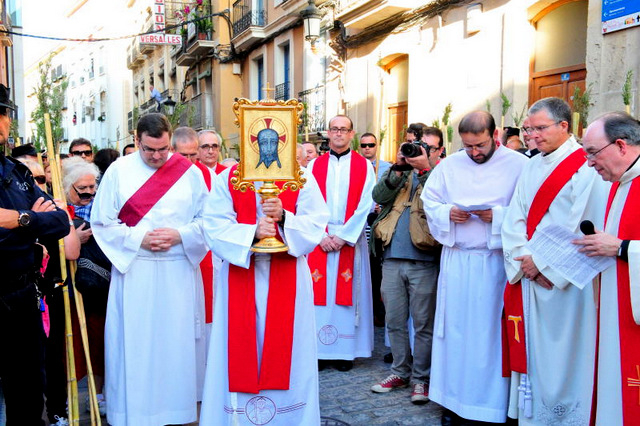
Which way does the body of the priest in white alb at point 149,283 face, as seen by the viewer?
toward the camera

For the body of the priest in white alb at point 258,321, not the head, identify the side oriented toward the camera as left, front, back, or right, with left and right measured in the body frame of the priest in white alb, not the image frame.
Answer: front

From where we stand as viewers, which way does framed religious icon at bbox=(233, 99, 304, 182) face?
facing the viewer

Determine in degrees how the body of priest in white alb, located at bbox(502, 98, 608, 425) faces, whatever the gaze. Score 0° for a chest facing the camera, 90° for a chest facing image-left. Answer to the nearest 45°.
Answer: approximately 45°

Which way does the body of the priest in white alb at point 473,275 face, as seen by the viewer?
toward the camera

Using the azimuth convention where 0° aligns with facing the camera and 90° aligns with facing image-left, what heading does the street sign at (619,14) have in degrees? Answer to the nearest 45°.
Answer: approximately 45°

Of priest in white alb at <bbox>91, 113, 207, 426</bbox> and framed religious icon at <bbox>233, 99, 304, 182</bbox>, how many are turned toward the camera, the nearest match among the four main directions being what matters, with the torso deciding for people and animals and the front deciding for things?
2

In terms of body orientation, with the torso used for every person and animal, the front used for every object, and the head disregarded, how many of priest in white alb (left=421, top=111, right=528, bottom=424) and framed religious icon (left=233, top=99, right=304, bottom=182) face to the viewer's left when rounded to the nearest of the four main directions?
0

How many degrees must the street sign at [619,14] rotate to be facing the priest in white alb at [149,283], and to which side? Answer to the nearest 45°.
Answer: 0° — it already faces them

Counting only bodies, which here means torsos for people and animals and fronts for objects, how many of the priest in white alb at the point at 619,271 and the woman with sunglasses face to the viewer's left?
1

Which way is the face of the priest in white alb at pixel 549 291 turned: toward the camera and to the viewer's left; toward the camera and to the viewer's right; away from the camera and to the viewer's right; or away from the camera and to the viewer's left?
toward the camera and to the viewer's left

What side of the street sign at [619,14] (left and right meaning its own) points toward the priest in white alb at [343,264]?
front

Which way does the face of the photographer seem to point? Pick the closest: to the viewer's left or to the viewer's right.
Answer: to the viewer's left
